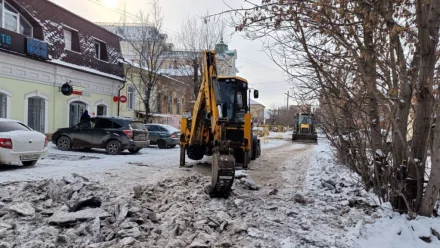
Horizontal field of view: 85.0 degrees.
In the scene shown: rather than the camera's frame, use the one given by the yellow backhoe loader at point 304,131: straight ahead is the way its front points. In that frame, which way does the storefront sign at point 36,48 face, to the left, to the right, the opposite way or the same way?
to the left

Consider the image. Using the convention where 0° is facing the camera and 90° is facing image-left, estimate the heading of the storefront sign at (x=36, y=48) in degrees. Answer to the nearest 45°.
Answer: approximately 315°

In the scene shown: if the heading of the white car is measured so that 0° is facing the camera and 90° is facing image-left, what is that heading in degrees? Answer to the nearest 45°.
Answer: approximately 135°

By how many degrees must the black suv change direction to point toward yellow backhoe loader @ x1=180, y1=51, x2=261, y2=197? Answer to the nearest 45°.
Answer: approximately 180°

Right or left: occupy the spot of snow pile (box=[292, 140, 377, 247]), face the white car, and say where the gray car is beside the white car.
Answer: right

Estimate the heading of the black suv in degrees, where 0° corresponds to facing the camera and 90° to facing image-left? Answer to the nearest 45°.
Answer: approximately 135°

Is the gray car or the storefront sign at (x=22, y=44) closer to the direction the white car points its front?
the storefront sign
